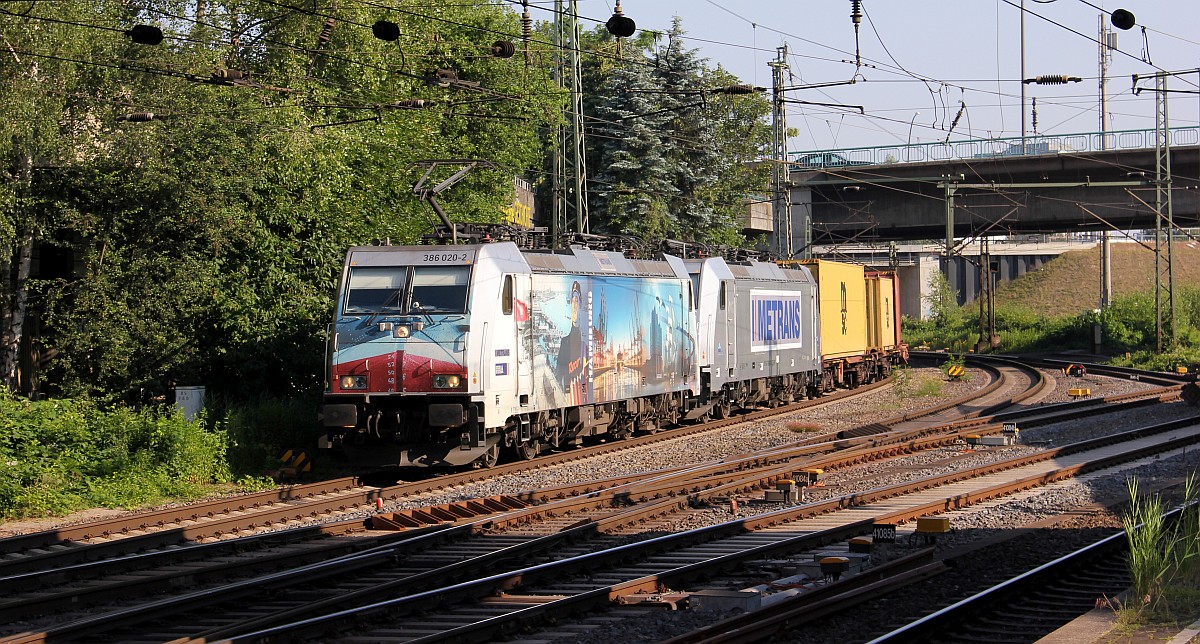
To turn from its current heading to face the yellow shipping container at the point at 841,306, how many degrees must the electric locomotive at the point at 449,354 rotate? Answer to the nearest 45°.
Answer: approximately 180°

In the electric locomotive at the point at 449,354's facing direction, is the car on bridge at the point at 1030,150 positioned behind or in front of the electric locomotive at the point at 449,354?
behind

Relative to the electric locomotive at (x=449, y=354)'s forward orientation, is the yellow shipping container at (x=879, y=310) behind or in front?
behind

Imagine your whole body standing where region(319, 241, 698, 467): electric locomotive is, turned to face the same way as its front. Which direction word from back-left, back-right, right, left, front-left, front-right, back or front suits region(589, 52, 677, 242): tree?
back-right

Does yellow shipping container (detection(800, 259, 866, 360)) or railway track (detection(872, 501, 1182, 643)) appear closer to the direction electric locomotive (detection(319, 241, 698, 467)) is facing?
the railway track

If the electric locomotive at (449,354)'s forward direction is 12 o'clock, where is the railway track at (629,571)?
The railway track is roughly at 10 o'clock from the electric locomotive.

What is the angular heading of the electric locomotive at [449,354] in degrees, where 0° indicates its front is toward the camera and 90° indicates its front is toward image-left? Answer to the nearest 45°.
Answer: approximately 45°

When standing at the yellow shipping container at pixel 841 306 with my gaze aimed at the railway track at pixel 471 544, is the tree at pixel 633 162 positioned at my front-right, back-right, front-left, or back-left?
back-right

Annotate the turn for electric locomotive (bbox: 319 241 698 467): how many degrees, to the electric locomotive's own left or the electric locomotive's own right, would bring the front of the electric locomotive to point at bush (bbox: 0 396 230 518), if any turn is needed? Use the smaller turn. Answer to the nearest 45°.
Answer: approximately 45° to the electric locomotive's own right
